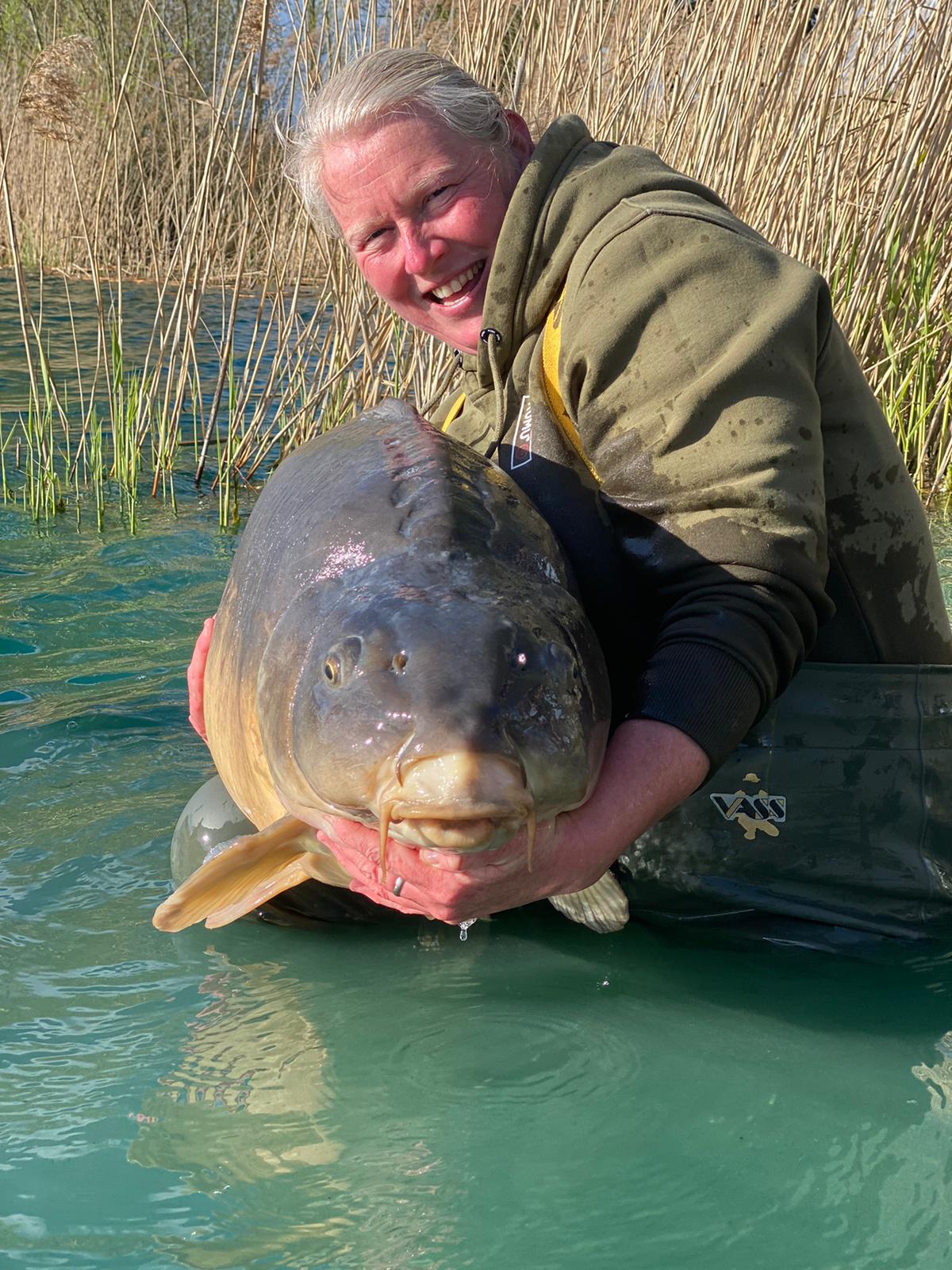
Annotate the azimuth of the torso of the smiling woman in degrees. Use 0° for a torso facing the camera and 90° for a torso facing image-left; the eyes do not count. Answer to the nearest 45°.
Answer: approximately 45°

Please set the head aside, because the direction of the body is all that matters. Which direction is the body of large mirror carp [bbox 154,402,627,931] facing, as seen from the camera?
toward the camera
